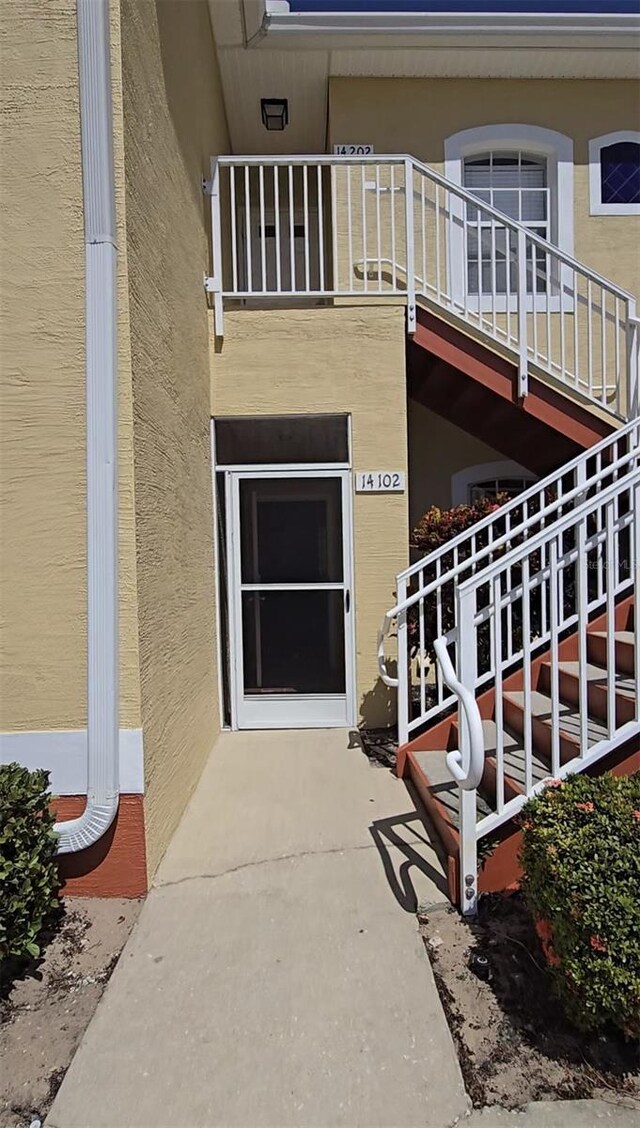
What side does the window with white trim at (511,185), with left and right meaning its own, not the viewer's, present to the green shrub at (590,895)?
front

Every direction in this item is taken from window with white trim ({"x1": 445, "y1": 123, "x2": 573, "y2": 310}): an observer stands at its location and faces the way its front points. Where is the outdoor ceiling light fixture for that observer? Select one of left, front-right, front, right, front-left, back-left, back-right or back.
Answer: right

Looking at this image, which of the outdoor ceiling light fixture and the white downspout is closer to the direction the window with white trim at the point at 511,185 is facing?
the white downspout

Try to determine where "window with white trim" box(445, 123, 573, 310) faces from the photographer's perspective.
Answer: facing the viewer

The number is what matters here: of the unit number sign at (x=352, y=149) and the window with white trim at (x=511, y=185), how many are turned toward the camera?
2

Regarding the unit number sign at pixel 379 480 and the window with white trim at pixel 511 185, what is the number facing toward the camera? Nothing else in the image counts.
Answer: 2

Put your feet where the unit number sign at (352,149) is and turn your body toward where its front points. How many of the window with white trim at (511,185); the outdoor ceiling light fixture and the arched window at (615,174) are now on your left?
2

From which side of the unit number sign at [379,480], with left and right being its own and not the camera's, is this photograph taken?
front
